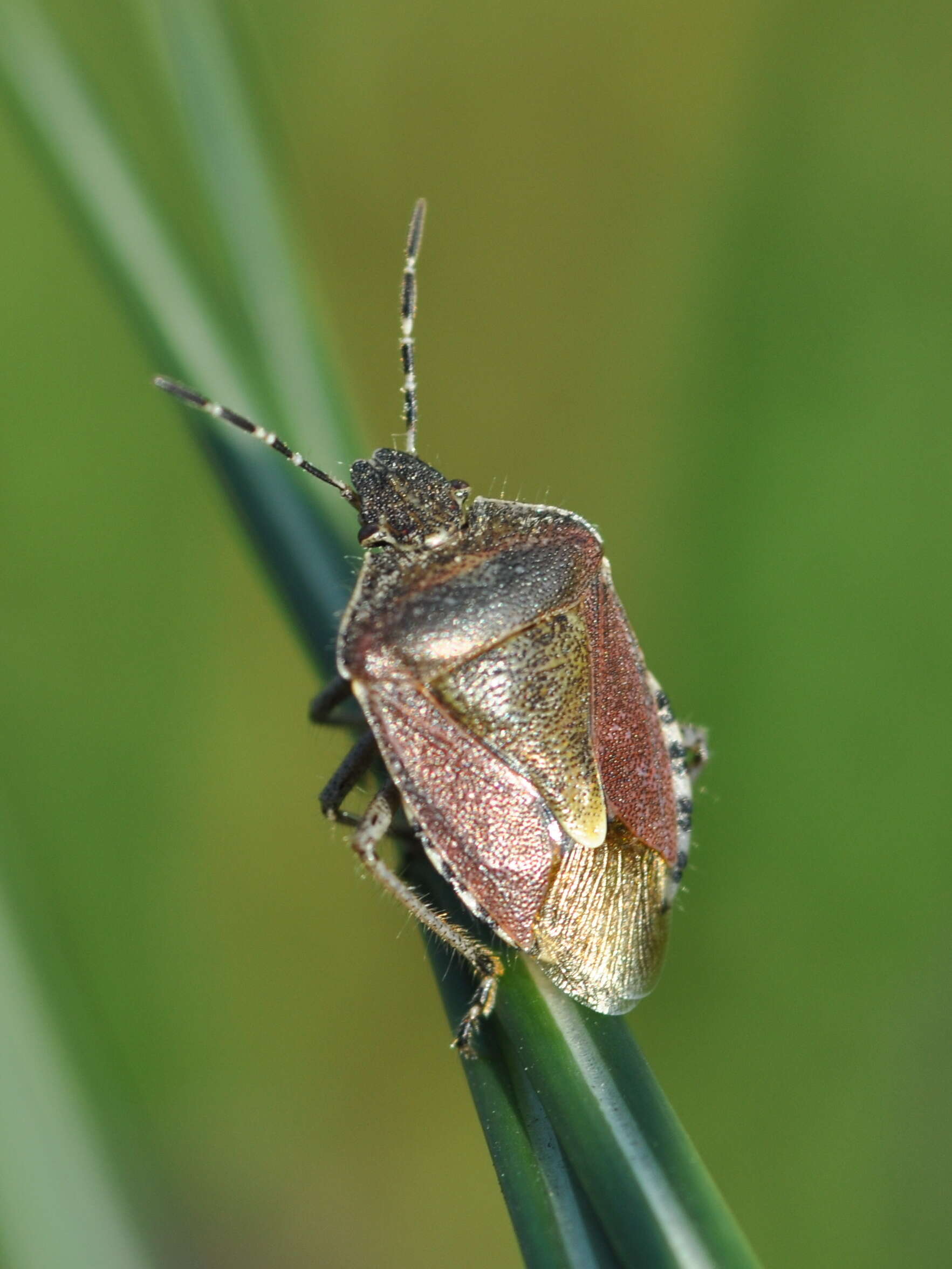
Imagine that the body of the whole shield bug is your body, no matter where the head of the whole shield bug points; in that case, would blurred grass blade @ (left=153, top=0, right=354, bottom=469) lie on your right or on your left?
on your left

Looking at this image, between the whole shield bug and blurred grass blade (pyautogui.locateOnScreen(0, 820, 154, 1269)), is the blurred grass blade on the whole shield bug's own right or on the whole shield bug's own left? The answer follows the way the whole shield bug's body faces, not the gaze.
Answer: on the whole shield bug's own left

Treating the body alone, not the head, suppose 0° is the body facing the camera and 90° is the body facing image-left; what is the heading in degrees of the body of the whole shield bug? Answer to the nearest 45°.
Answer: approximately 135°
